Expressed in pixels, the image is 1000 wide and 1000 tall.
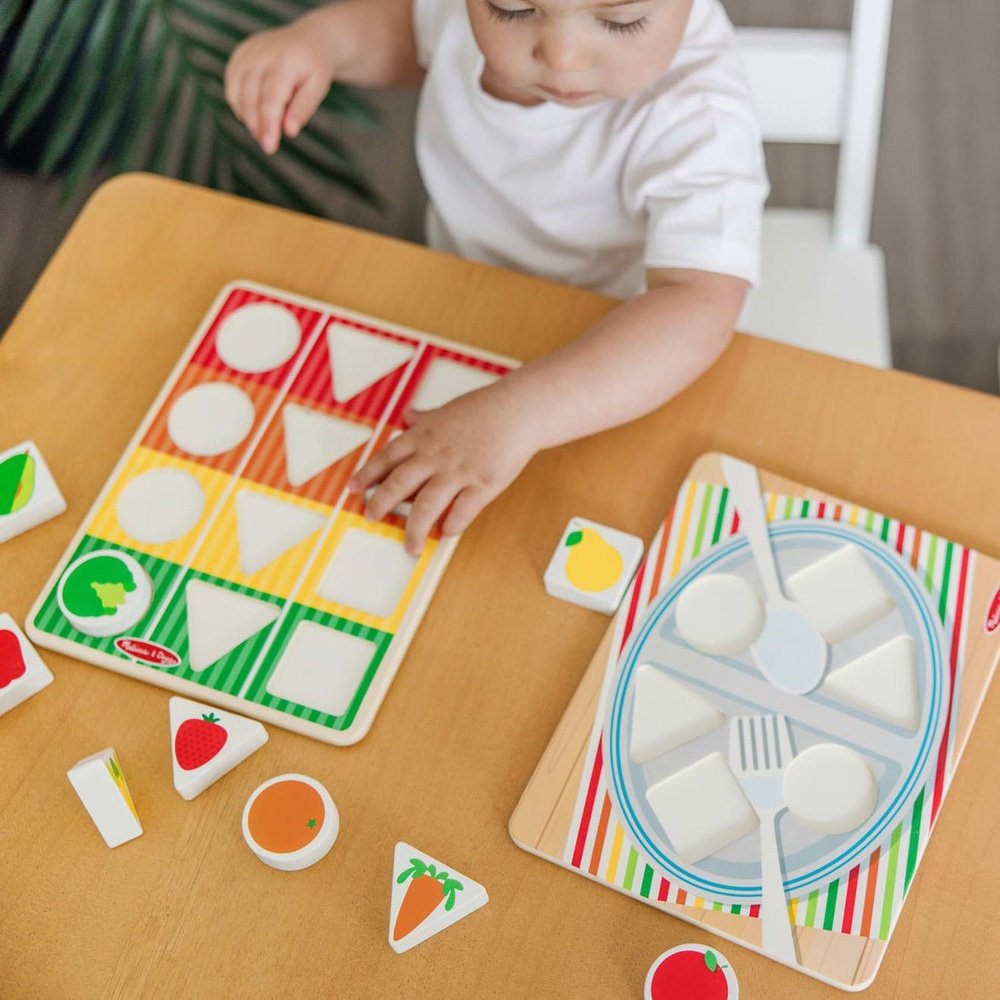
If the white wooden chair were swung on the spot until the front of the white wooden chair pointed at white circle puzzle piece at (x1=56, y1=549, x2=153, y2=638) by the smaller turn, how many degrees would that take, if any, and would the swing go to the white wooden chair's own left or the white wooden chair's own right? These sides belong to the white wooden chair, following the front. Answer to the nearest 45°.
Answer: approximately 45° to the white wooden chair's own right

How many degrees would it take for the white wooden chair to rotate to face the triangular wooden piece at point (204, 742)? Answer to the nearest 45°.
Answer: approximately 45° to its right

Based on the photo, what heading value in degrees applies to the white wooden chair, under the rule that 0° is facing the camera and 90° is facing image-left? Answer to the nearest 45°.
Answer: approximately 0°

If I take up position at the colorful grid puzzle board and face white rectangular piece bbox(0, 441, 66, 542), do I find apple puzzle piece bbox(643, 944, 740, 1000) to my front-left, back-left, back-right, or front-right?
back-left

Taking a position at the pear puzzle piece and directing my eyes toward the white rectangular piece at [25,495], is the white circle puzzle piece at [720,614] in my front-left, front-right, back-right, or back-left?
back-left

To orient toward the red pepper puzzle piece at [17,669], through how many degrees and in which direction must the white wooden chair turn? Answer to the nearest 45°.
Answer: approximately 45° to its right

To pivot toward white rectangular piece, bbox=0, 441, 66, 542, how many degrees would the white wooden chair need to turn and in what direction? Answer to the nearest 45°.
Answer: approximately 45° to its right
